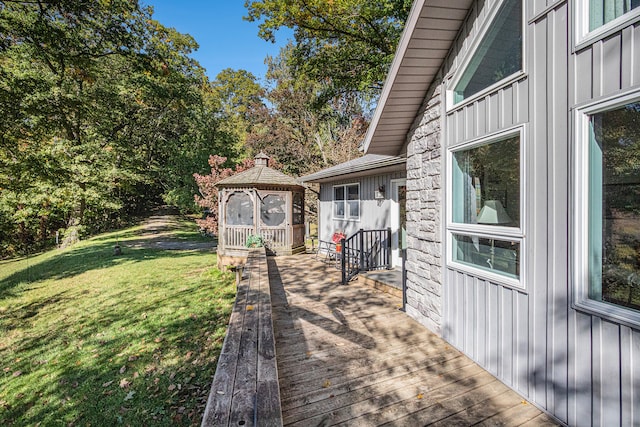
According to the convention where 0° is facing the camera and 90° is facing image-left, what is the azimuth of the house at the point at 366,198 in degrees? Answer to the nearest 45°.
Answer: approximately 45°

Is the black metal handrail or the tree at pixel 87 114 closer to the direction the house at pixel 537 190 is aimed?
the tree

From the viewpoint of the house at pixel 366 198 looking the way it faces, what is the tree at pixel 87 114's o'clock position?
The tree is roughly at 2 o'clock from the house.

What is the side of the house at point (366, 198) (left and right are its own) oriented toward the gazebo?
right

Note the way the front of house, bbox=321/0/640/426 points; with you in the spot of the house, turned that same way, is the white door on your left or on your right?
on your right
